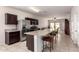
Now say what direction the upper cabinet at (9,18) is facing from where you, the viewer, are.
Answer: facing the viewer and to the right of the viewer

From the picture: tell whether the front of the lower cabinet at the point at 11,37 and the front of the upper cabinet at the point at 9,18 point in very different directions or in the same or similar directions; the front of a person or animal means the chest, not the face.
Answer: same or similar directions

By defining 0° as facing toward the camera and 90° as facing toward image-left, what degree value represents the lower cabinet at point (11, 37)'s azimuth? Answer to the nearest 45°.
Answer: approximately 315°

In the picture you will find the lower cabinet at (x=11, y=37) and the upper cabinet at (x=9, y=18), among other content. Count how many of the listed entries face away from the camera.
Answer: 0
